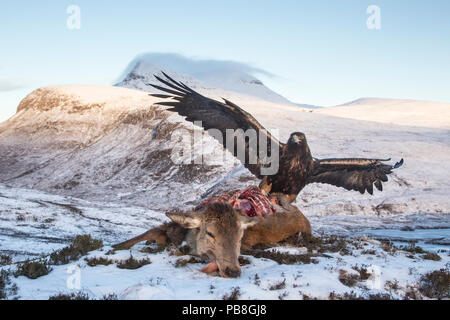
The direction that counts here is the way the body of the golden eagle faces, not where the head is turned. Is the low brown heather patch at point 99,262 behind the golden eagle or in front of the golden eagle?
in front

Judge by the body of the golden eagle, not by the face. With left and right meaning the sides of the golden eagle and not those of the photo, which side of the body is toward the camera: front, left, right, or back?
front

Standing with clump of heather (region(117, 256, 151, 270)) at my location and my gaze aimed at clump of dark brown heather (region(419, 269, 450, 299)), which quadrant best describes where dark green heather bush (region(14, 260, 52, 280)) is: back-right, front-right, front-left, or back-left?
back-right

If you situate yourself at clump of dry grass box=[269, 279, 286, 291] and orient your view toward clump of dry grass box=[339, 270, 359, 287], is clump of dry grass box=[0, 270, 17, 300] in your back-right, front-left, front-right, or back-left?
back-left

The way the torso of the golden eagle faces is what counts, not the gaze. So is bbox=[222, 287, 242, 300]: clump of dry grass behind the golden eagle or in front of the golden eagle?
in front

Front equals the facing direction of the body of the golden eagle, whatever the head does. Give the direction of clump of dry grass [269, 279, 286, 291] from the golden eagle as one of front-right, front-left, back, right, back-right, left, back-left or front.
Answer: front
